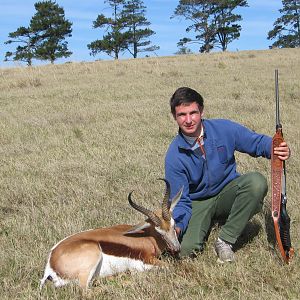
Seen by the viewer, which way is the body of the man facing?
toward the camera

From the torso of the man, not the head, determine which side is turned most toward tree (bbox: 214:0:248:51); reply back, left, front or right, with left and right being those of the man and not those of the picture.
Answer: back

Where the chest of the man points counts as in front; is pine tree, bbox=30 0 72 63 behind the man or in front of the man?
behind
